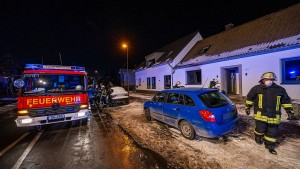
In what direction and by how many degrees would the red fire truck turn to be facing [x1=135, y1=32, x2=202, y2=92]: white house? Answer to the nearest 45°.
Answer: approximately 135° to its left

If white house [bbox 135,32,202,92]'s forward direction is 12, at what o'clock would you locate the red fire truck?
The red fire truck is roughly at 11 o'clock from the white house.

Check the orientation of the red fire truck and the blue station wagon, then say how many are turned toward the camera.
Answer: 1

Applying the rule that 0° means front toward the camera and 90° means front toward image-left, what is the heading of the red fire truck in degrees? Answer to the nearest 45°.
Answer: approximately 0°

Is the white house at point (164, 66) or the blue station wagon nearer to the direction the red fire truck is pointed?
the blue station wagon

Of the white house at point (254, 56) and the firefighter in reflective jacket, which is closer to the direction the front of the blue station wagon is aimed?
the white house

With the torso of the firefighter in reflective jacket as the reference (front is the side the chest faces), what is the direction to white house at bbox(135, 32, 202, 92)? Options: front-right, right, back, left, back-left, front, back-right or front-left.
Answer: back-right

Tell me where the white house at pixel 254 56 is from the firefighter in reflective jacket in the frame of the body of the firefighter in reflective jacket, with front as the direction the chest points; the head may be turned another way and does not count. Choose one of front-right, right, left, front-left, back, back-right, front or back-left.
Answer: back

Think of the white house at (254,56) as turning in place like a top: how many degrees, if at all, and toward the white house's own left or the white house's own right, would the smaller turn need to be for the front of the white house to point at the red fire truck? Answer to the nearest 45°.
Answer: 0° — it already faces it

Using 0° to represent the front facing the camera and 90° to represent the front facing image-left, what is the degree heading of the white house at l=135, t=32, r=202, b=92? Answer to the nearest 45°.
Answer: approximately 45°

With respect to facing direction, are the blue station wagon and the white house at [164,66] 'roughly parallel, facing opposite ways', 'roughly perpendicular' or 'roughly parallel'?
roughly perpendicular

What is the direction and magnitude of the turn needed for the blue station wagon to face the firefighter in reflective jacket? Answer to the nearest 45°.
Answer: approximately 135° to its right

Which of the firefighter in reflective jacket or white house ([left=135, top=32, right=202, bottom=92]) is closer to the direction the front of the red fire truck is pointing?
the firefighter in reflective jacket

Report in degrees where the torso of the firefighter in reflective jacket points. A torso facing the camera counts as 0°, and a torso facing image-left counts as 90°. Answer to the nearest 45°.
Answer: approximately 0°
